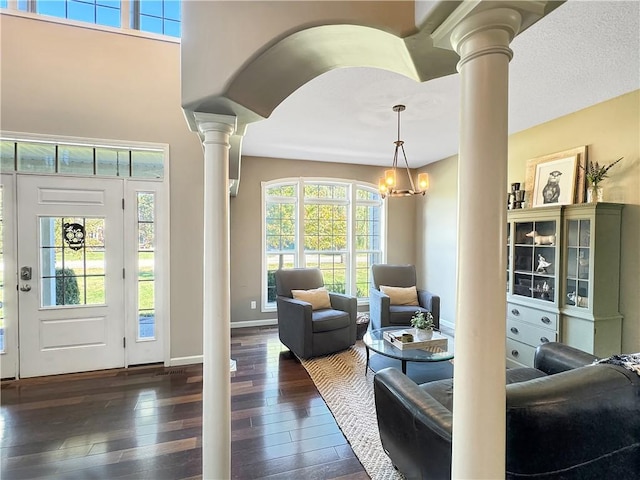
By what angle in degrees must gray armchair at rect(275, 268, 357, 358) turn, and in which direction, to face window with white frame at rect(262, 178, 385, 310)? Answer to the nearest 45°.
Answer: approximately 135° to its left

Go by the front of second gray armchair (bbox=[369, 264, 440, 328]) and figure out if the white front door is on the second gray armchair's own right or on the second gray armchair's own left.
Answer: on the second gray armchair's own right

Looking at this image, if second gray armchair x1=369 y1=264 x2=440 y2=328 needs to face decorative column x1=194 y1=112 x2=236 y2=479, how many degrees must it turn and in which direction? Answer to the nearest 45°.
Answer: approximately 45° to its right

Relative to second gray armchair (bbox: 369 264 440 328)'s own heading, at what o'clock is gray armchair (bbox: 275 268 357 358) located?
The gray armchair is roughly at 3 o'clock from the second gray armchair.

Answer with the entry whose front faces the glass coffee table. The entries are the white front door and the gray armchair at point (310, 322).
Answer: the gray armchair

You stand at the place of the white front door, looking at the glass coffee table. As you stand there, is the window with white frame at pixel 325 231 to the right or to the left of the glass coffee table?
left

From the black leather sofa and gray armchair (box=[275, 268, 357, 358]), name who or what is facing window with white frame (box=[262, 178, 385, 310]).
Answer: the black leather sofa

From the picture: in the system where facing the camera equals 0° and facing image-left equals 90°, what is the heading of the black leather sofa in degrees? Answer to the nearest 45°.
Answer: approximately 135°

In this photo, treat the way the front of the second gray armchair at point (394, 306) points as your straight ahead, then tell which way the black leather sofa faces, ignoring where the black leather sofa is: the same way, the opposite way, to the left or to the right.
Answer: the opposite way

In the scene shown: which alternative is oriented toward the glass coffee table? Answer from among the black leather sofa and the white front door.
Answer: the black leather sofa
